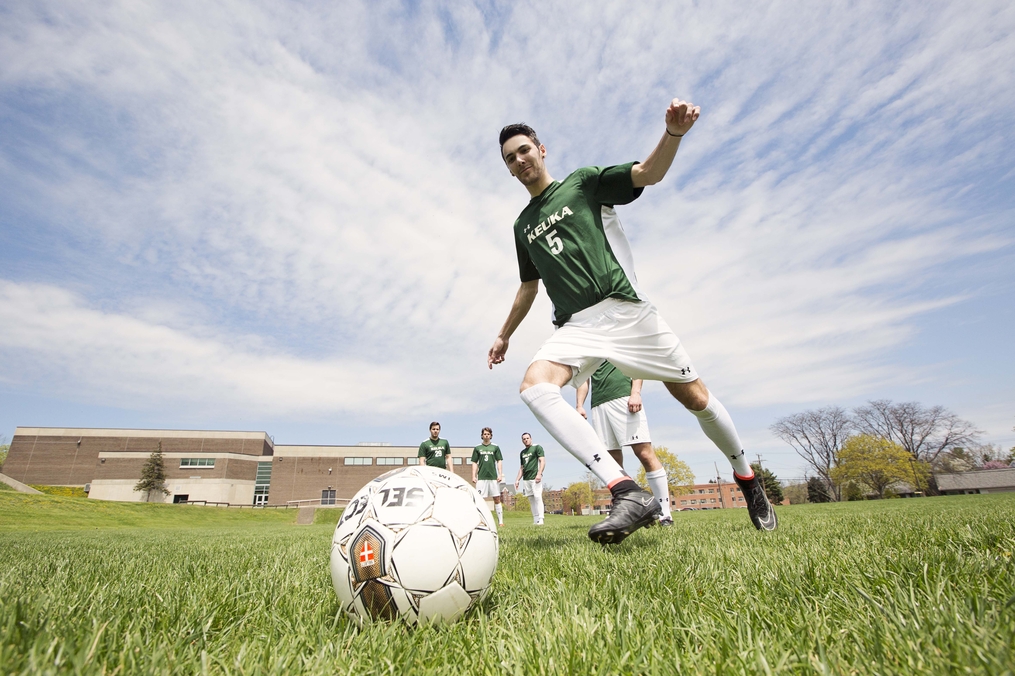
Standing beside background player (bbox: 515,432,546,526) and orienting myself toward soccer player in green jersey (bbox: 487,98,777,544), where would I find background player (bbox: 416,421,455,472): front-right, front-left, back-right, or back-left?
front-right

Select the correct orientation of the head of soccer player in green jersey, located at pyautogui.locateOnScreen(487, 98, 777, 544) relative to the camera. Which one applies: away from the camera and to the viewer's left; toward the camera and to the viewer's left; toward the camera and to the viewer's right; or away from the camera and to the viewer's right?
toward the camera and to the viewer's left

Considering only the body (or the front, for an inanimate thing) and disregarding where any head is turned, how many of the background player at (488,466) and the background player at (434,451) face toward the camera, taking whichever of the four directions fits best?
2

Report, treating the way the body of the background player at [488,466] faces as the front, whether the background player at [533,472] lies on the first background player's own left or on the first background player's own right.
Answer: on the first background player's own left

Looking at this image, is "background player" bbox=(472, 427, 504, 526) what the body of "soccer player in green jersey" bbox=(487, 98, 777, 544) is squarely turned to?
no

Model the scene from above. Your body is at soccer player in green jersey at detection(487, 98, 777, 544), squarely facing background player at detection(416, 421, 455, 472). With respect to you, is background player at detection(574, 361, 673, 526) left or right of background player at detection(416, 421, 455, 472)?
right

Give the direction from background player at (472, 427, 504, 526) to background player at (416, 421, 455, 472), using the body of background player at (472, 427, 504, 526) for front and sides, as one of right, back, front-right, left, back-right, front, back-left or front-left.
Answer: front-right

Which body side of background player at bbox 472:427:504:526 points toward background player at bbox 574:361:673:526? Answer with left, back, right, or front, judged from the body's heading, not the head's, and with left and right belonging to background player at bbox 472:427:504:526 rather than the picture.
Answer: front

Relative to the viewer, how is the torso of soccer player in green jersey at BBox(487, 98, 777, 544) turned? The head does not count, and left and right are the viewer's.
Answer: facing the viewer and to the left of the viewer

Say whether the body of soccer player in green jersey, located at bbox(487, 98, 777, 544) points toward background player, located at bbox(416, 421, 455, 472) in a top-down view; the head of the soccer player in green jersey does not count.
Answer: no

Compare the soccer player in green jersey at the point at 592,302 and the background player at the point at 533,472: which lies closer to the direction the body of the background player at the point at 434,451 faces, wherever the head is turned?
the soccer player in green jersey

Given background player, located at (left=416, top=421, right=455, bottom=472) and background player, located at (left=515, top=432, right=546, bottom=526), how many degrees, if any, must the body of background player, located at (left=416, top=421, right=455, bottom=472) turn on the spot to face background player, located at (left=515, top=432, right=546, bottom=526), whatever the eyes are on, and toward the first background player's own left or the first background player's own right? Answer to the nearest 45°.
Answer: approximately 90° to the first background player's own left

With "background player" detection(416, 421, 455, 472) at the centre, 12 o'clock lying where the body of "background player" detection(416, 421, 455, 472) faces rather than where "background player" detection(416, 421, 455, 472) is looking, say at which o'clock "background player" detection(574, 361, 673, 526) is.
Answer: "background player" detection(574, 361, 673, 526) is roughly at 11 o'clock from "background player" detection(416, 421, 455, 472).

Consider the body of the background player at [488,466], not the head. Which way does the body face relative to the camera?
toward the camera

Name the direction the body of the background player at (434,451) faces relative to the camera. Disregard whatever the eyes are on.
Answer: toward the camera
